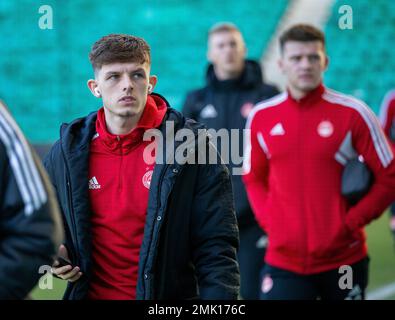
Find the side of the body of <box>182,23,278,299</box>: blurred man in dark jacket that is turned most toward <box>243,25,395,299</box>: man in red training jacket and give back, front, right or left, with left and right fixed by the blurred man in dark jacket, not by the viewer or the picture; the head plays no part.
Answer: front

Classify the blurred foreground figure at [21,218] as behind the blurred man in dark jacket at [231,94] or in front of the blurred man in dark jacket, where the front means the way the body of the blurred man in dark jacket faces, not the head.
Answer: in front

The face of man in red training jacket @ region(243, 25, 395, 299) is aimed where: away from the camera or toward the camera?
toward the camera

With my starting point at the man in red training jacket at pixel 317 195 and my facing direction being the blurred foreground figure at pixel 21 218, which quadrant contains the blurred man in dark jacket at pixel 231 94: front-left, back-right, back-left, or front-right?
back-right

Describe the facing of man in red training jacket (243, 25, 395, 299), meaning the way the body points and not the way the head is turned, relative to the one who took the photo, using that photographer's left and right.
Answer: facing the viewer

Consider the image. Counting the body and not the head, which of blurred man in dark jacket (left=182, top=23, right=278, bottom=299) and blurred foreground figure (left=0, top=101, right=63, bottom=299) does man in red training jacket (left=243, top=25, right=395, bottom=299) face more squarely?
the blurred foreground figure

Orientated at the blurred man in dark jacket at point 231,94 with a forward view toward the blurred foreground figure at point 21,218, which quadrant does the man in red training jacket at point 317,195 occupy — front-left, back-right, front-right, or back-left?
front-left

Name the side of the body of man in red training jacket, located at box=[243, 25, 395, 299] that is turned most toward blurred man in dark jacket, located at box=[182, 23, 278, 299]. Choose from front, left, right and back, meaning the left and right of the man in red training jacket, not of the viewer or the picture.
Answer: back

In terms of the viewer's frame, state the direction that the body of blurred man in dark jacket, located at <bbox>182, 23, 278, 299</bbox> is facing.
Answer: toward the camera

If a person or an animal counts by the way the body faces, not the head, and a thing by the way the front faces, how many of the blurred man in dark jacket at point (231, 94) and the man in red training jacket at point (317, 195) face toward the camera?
2

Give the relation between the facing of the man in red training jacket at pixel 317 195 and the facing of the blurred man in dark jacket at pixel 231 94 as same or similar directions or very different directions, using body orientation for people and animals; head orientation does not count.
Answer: same or similar directions

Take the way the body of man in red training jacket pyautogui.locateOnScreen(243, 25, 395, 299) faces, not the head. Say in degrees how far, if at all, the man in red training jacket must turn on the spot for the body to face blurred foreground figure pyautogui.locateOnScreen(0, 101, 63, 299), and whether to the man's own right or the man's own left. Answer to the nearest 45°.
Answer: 0° — they already face them
